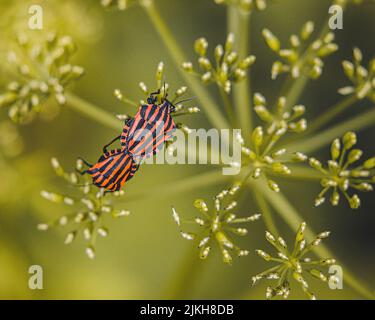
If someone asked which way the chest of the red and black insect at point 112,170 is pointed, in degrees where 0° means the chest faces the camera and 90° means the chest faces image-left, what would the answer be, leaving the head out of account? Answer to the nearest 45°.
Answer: approximately 45°

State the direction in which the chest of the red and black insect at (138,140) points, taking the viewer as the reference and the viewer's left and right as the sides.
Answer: facing away from the viewer and to the right of the viewer
